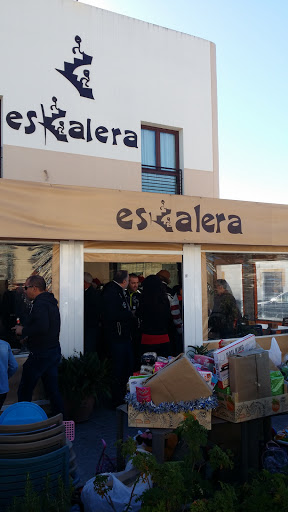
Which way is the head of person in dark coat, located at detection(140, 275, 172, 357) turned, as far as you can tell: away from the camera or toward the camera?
away from the camera

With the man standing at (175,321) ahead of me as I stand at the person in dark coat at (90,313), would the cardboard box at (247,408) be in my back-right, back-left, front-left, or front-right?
front-right
